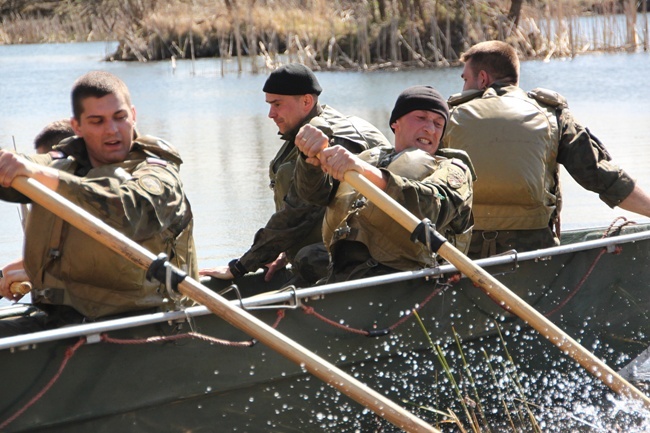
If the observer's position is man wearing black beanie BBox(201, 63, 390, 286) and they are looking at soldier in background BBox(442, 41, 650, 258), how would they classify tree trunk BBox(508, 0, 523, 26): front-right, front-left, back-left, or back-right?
front-left

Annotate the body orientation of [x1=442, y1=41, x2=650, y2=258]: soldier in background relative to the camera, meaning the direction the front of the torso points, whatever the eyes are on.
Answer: away from the camera

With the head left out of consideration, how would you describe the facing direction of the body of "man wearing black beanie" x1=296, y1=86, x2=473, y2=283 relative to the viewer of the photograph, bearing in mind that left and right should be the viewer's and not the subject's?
facing the viewer and to the left of the viewer

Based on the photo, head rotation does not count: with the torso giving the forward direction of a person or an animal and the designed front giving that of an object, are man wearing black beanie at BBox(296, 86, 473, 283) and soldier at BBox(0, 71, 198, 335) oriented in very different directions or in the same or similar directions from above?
same or similar directions

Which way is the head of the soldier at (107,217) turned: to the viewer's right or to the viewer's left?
to the viewer's right

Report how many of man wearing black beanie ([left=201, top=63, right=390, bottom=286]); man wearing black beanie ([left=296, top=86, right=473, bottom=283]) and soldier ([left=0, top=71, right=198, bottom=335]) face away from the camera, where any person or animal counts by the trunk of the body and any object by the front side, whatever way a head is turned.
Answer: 0

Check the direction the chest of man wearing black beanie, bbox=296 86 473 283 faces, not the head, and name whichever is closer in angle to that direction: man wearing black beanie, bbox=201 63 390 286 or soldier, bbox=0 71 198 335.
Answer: the soldier

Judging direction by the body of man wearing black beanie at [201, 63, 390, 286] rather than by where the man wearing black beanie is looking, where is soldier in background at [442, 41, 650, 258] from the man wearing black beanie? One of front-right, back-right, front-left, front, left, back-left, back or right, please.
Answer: back

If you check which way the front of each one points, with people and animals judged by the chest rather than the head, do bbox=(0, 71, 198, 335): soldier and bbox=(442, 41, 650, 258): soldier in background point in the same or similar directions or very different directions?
very different directions

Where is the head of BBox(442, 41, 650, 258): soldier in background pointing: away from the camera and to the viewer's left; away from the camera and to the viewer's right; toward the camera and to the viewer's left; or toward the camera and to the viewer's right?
away from the camera and to the viewer's left

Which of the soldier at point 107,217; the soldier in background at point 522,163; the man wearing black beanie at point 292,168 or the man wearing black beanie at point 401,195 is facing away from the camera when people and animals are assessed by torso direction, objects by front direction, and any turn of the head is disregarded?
the soldier in background

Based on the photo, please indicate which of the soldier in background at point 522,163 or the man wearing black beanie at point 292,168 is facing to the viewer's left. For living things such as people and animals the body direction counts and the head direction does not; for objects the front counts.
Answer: the man wearing black beanie

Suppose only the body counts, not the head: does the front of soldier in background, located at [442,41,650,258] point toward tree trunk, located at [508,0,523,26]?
yes

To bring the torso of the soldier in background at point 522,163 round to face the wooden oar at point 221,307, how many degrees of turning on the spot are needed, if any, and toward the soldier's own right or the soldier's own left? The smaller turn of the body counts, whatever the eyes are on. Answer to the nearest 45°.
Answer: approximately 135° to the soldier's own left
